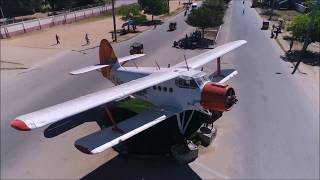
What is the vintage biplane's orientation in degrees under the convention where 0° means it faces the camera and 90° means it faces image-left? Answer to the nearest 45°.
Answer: approximately 315°

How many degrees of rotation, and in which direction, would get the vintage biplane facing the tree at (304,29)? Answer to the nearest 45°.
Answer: approximately 90° to its left

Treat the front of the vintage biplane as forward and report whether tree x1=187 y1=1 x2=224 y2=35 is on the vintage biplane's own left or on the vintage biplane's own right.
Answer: on the vintage biplane's own left
